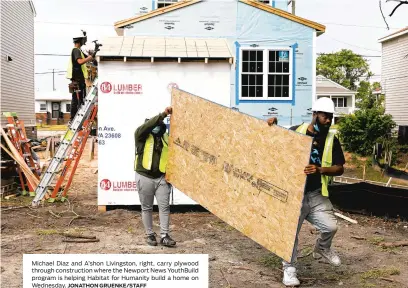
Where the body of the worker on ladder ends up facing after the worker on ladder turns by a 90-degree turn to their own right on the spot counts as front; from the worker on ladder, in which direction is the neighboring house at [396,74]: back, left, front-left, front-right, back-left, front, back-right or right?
back-left

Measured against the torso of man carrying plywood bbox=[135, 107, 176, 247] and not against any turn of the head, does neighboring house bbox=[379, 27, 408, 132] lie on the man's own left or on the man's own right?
on the man's own left

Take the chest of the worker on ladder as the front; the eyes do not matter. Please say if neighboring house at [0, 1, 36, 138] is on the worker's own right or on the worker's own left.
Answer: on the worker's own left

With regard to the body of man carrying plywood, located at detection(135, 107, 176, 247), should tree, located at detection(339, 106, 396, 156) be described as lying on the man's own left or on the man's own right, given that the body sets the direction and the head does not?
on the man's own left

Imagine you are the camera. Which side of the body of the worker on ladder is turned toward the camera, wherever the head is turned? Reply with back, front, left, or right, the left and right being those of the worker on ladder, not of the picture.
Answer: right

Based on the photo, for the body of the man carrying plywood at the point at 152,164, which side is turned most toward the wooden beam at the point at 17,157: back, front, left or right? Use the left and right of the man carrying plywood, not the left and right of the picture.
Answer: back

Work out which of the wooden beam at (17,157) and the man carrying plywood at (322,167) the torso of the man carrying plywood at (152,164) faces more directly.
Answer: the man carrying plywood

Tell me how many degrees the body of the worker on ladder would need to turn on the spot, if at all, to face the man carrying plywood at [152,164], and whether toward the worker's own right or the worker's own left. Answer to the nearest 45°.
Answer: approximately 90° to the worker's own right

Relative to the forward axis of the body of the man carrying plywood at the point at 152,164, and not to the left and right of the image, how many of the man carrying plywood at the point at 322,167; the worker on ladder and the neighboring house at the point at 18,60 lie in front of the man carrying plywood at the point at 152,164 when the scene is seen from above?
1

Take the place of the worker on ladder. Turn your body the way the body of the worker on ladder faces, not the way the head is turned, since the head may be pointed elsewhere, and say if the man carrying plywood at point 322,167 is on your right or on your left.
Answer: on your right

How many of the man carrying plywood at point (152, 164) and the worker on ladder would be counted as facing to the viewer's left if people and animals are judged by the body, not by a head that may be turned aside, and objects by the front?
0

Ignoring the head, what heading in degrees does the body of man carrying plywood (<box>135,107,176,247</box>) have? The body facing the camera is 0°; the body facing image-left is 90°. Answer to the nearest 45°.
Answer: approximately 315°

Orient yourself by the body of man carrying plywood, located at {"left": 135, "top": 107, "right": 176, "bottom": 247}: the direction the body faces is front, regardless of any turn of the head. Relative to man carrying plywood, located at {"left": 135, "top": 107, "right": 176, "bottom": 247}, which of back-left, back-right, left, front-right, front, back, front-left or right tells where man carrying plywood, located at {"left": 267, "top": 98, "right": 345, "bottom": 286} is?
front
